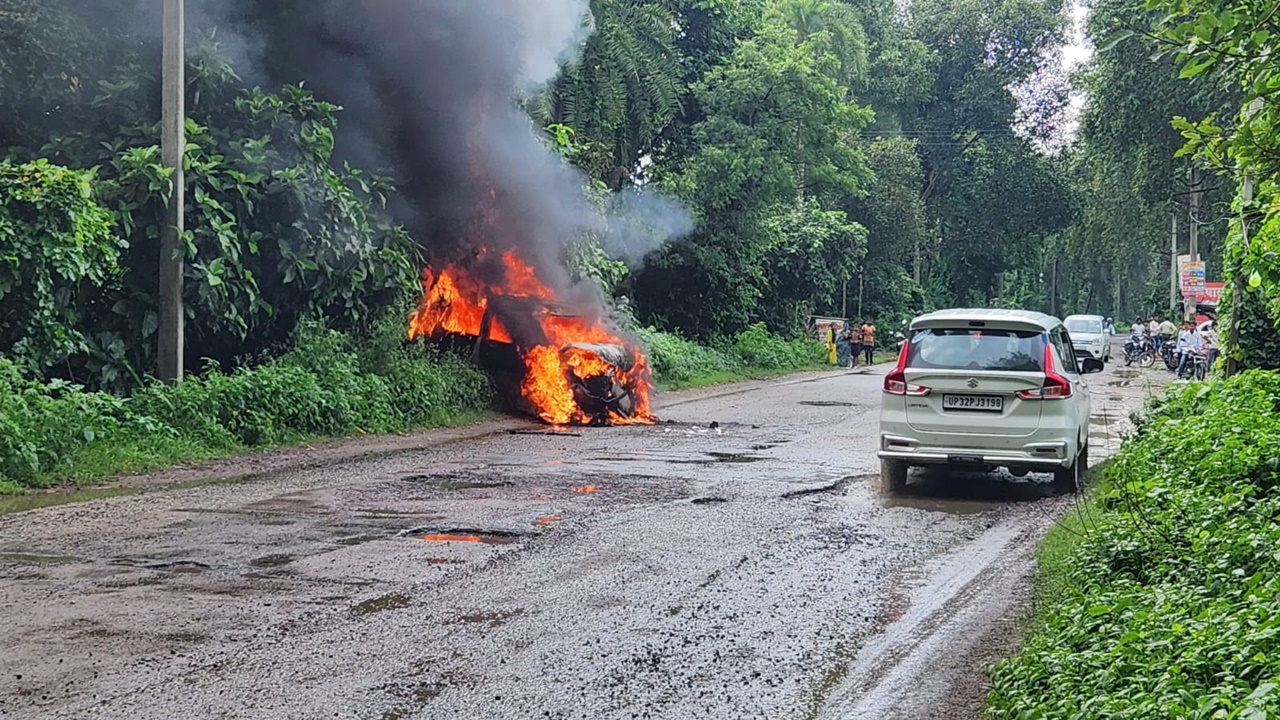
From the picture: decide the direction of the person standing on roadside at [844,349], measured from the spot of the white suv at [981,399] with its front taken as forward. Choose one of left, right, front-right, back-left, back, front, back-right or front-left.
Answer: front

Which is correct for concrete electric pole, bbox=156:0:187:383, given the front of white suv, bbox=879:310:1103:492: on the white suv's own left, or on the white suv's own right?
on the white suv's own left

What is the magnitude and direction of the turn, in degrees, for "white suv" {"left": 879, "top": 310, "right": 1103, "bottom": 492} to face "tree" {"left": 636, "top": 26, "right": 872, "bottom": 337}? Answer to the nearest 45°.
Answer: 0° — it already faces it

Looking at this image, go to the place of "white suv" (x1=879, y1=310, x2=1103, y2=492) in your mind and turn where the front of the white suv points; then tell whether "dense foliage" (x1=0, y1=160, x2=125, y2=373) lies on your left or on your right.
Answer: on your left

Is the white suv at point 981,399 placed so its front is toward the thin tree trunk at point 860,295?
yes

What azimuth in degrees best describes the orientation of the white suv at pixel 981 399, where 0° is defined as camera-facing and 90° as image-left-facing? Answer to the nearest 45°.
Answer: approximately 180°

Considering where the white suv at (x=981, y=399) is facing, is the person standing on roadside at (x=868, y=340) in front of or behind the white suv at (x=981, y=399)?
in front

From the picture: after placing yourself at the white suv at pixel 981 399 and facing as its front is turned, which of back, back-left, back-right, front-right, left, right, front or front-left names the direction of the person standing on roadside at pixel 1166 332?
front

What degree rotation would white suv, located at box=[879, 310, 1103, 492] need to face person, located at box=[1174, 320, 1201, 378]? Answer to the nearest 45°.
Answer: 0° — it already faces them

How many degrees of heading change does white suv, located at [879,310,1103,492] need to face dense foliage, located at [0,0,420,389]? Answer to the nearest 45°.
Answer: approximately 90° to its left

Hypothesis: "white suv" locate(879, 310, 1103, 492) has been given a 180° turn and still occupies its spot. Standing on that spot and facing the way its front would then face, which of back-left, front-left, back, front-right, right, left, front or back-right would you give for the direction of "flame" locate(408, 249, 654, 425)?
back-right

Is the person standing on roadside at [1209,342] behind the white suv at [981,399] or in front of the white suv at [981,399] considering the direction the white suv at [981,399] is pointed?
in front

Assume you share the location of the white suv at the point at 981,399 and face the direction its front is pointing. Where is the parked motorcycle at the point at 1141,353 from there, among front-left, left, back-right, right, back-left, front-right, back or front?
front

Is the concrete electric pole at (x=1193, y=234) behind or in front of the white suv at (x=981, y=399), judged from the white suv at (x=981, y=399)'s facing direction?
in front

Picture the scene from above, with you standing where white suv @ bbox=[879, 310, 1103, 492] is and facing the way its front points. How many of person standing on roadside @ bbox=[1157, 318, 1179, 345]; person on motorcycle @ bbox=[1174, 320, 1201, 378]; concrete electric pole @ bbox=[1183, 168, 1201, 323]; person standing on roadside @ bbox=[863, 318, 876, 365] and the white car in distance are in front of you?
5

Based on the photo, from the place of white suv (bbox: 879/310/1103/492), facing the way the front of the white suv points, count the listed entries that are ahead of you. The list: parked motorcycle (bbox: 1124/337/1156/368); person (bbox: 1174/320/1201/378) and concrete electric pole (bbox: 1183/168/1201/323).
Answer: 3

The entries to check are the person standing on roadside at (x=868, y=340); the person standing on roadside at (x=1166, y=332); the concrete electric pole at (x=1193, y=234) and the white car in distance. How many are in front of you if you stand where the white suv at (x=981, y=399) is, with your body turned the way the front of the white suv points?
4
